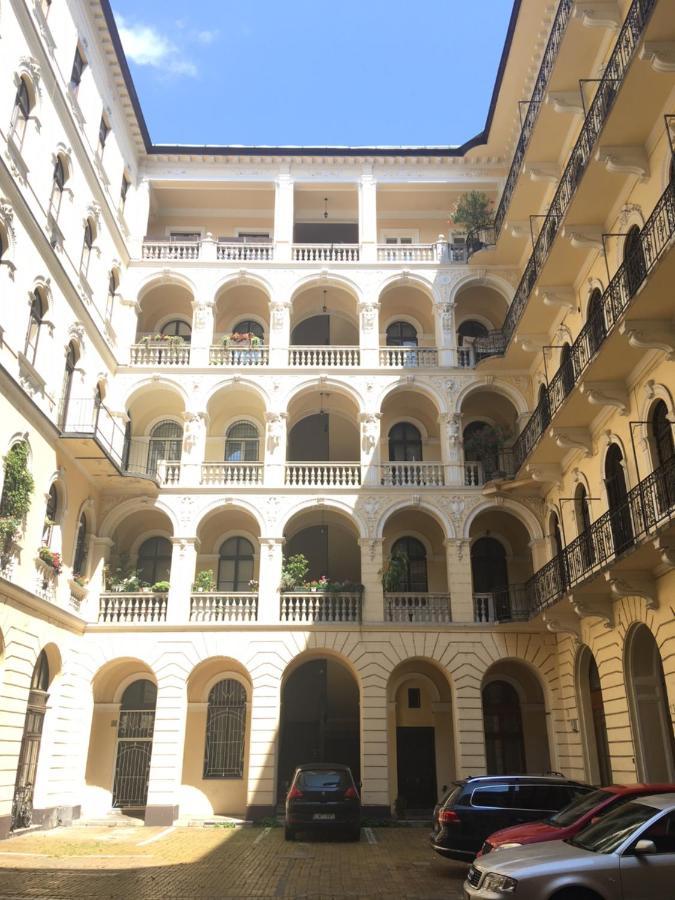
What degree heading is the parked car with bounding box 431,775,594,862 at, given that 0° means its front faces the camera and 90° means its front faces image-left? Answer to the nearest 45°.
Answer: approximately 225°

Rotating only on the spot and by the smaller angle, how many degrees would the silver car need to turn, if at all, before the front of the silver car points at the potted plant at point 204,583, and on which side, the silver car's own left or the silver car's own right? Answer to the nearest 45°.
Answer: approximately 90° to the silver car's own right

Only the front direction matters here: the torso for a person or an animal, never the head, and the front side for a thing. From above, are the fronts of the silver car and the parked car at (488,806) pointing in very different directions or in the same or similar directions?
very different directions

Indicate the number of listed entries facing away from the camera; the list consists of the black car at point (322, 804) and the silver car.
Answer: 1

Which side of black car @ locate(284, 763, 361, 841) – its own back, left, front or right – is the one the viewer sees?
back

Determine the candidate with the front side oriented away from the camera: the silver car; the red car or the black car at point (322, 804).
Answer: the black car

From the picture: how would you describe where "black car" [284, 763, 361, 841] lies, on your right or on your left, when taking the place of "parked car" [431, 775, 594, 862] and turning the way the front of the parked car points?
on your left

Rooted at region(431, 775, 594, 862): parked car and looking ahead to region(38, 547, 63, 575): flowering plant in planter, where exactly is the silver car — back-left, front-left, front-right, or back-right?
back-left

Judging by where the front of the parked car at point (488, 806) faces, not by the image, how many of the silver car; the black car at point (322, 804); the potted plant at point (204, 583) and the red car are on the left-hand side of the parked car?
2

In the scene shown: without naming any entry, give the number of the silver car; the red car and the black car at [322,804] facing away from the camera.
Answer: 1

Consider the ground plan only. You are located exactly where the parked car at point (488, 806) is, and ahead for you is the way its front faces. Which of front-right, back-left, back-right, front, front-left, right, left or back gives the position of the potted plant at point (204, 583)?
left
